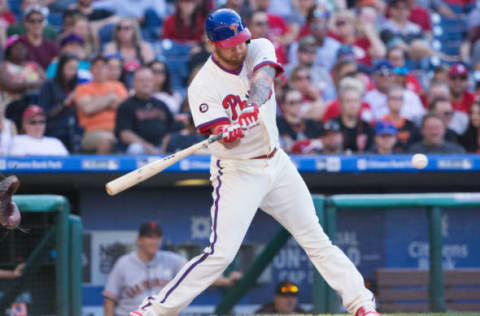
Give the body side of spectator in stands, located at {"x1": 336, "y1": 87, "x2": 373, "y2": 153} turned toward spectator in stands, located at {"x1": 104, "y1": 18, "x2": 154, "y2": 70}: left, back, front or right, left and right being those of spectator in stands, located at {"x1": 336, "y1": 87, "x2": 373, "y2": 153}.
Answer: right

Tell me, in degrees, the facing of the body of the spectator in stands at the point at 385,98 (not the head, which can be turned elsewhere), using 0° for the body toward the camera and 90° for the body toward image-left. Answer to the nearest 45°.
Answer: approximately 0°

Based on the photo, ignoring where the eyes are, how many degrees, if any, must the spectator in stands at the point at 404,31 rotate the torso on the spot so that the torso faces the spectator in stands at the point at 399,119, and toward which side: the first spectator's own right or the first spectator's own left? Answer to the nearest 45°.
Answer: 0° — they already face them

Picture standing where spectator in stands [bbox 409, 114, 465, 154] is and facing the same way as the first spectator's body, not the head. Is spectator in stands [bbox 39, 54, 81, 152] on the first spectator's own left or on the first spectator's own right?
on the first spectator's own right

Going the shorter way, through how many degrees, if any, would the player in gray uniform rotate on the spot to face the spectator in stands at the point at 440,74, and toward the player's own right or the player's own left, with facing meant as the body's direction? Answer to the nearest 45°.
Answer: approximately 135° to the player's own left

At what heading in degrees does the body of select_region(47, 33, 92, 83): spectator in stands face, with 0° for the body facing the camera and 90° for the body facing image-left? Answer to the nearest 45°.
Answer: approximately 0°
